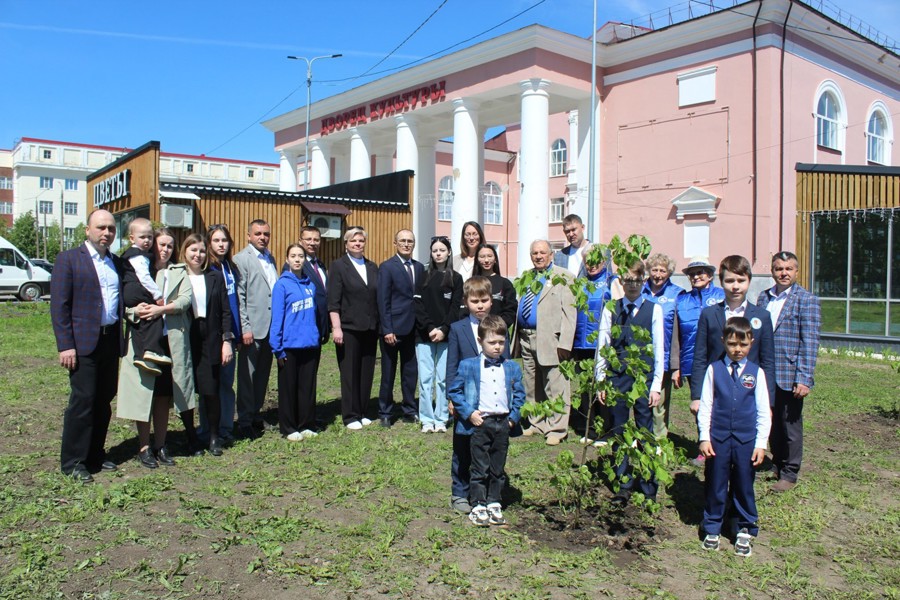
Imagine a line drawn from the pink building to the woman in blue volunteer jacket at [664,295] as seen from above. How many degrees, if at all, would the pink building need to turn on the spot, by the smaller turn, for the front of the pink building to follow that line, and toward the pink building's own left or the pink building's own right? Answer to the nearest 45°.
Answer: approximately 45° to the pink building's own left

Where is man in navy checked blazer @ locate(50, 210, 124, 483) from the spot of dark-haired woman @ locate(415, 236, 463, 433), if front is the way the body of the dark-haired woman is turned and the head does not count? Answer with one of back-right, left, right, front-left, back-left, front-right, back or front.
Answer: front-right

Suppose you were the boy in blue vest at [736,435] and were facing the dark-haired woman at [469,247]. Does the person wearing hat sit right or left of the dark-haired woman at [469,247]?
right

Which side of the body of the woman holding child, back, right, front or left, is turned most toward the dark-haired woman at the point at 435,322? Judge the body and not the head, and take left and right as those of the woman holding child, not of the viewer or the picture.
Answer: left

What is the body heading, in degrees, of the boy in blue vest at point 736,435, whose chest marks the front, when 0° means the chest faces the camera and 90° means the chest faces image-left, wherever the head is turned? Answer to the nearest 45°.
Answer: approximately 0°

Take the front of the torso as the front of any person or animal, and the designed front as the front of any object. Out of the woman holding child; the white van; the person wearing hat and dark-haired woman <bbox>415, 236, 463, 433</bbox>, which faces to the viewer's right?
the white van

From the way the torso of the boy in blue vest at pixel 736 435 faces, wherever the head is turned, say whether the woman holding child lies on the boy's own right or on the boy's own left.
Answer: on the boy's own right

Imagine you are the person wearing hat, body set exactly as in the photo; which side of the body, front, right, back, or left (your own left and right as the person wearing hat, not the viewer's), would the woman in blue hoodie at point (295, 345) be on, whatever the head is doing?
right

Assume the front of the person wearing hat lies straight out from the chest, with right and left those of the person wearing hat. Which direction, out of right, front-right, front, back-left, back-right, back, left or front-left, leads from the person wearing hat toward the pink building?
back
